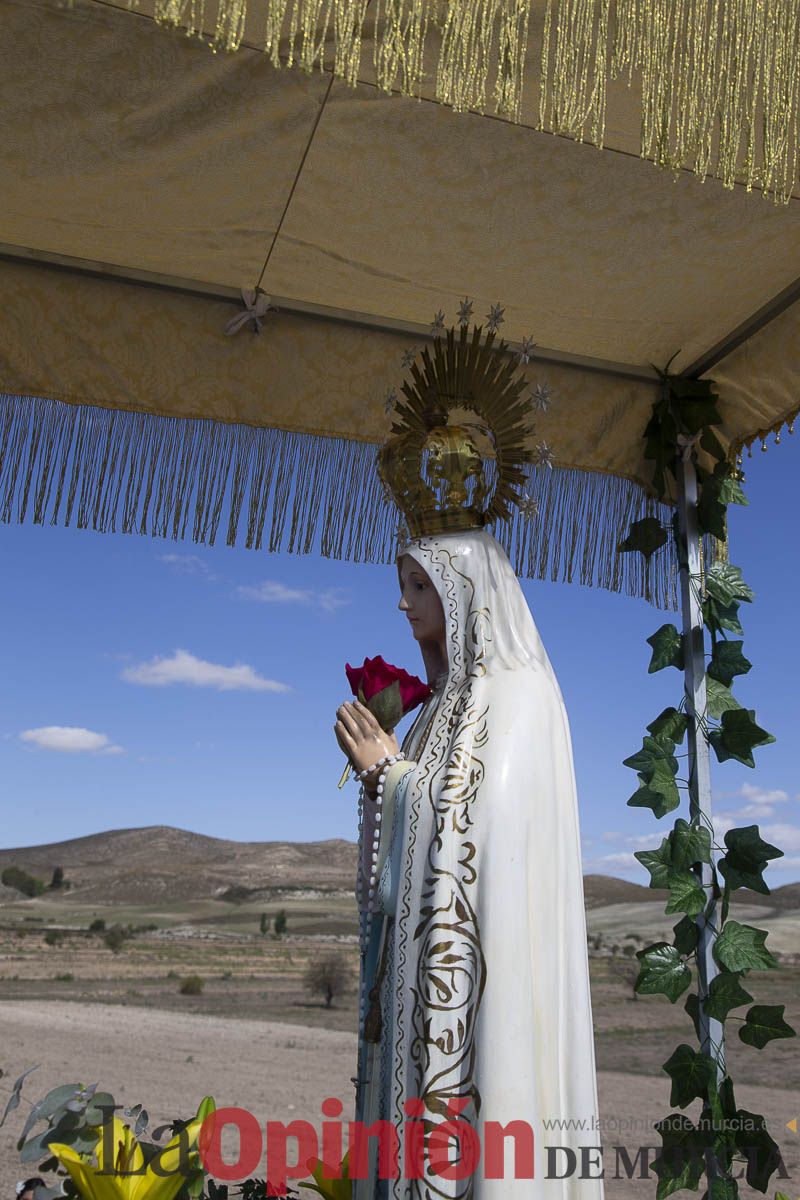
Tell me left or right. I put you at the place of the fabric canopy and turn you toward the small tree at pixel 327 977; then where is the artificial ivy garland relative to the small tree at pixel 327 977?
right

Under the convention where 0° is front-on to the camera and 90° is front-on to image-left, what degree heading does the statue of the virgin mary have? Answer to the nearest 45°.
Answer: approximately 90°

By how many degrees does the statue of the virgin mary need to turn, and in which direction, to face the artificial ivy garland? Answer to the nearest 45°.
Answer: approximately 135° to its right

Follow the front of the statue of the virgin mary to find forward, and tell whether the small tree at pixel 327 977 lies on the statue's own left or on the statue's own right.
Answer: on the statue's own right

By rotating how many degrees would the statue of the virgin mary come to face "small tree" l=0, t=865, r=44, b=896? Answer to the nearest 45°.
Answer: approximately 45° to its right

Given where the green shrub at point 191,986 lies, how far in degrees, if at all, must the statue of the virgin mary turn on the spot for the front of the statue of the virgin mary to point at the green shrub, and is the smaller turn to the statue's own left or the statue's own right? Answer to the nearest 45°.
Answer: approximately 90° to the statue's own right
